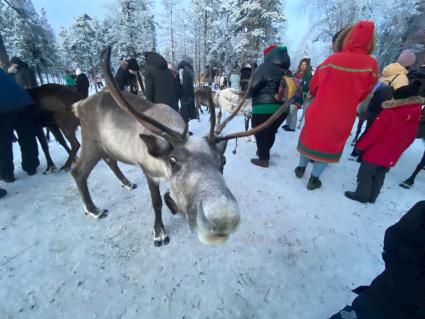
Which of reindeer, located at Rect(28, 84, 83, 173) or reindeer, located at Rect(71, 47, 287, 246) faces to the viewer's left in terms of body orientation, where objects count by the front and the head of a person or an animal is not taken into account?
reindeer, located at Rect(28, 84, 83, 173)

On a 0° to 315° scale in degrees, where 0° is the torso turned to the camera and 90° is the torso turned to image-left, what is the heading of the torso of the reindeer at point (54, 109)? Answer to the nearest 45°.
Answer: approximately 90°

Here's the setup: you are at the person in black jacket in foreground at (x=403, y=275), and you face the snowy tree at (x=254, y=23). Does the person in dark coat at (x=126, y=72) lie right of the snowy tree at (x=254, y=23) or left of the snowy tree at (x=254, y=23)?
left

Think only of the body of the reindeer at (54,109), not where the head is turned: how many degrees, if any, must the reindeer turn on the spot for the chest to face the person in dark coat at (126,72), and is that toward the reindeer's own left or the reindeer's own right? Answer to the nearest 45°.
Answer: approximately 135° to the reindeer's own right

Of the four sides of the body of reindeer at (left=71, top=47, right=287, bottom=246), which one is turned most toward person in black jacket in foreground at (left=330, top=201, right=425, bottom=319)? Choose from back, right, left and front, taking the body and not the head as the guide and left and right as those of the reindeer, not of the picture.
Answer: front

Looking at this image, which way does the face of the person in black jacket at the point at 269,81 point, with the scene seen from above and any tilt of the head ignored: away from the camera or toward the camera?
away from the camera

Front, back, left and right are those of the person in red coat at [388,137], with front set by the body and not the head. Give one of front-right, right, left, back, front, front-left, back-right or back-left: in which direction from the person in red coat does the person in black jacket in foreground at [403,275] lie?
back-left

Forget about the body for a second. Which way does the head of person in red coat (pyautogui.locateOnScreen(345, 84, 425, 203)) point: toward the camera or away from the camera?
away from the camera

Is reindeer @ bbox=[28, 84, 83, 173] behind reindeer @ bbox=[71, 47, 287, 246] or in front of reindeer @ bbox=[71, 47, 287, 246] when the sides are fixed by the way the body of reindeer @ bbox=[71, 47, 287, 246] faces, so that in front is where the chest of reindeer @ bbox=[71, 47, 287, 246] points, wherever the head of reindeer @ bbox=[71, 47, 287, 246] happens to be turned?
behind

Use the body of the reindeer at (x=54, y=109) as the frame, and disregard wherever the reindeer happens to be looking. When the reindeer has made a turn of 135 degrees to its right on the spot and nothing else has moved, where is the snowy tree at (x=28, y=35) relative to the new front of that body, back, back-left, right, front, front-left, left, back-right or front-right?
front-left

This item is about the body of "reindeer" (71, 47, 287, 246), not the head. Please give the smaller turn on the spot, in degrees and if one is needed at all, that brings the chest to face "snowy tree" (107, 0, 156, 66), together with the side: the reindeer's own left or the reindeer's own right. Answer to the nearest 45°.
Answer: approximately 135° to the reindeer's own left

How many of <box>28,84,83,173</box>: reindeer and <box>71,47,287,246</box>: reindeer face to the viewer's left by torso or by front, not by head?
1

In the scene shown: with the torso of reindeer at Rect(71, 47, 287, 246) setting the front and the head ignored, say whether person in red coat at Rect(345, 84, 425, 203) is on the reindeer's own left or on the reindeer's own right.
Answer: on the reindeer's own left
